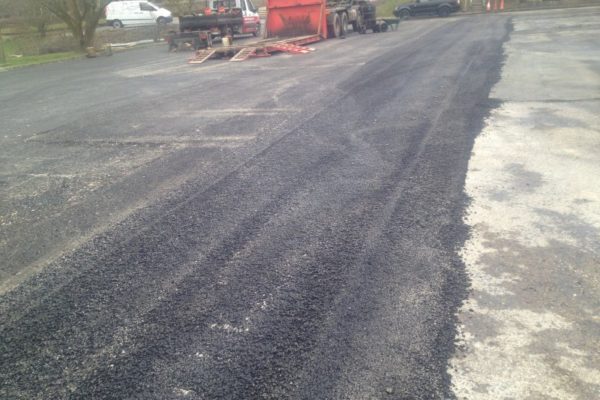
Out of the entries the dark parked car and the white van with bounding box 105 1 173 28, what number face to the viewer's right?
1

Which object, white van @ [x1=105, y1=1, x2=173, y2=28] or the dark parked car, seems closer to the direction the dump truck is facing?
the dark parked car

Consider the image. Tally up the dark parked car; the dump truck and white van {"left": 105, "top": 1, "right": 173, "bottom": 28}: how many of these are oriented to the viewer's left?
1

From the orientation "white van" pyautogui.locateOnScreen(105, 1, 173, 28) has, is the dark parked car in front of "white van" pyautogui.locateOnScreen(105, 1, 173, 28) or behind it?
in front

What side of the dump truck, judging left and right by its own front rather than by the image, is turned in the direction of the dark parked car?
front

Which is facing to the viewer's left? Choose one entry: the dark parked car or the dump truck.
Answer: the dark parked car

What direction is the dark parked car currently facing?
to the viewer's left

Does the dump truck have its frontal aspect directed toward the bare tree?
no

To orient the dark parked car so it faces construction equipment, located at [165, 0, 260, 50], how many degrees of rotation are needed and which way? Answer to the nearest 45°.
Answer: approximately 45° to its left

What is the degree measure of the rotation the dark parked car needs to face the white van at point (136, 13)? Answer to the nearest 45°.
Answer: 0° — it already faces it

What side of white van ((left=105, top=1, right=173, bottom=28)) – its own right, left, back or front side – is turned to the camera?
right

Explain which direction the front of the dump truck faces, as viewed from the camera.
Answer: facing away from the viewer and to the right of the viewer

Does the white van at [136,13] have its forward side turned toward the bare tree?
no
